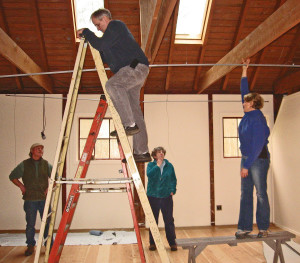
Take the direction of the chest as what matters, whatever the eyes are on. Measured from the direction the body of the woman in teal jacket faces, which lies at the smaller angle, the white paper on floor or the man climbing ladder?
the man climbing ladder

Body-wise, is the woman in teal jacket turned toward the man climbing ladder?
yes
